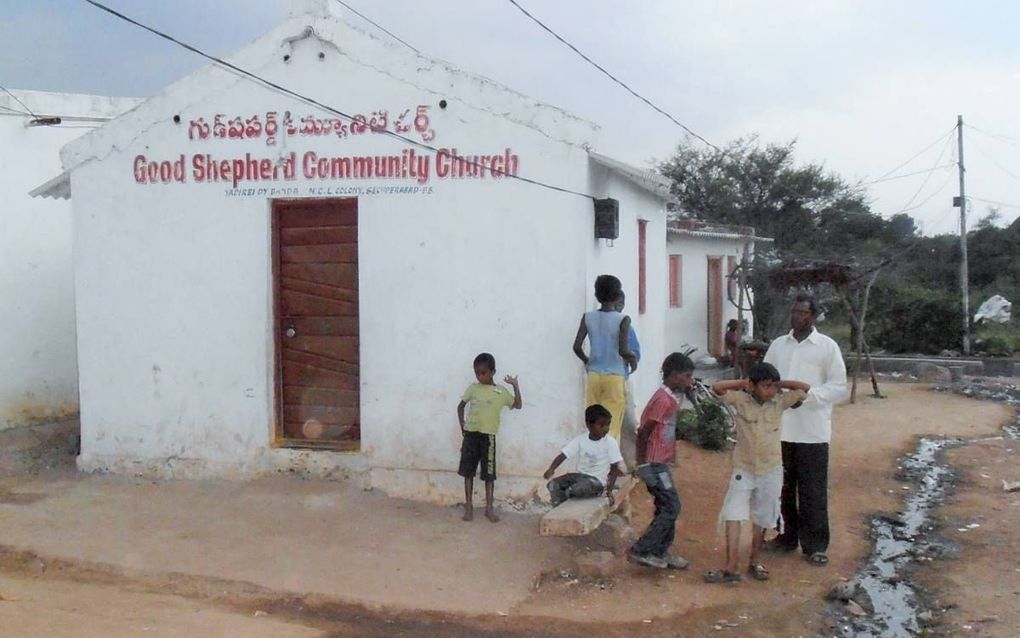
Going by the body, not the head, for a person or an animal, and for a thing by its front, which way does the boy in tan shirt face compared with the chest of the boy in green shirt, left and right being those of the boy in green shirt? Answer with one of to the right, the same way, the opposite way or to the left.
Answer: the same way

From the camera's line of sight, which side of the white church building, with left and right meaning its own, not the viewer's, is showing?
front

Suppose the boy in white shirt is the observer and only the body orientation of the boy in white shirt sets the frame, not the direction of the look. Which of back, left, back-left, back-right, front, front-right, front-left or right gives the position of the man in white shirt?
front-left

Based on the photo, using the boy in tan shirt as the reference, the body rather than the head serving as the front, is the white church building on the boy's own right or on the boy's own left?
on the boy's own right

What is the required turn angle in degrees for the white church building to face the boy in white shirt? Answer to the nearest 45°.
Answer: approximately 45° to its left

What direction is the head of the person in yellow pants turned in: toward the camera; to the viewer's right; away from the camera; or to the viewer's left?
away from the camera

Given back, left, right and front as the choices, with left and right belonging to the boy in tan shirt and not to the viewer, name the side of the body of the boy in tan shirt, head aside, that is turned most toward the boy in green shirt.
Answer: right

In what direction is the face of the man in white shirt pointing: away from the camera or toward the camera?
toward the camera

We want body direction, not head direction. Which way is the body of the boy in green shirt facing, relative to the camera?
toward the camera

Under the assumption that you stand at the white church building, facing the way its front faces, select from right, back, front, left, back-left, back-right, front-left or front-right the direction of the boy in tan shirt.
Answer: front-left

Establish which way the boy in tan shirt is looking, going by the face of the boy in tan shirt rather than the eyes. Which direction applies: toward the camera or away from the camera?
toward the camera

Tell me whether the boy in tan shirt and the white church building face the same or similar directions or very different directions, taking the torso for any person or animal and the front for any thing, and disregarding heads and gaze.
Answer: same or similar directions

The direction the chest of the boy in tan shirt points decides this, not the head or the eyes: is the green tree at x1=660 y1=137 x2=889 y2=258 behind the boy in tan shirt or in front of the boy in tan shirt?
behind

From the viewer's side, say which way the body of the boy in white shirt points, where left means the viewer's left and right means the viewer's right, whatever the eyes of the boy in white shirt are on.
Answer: facing the viewer and to the left of the viewer

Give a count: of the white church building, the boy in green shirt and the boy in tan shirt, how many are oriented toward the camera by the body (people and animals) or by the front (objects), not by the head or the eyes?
3
